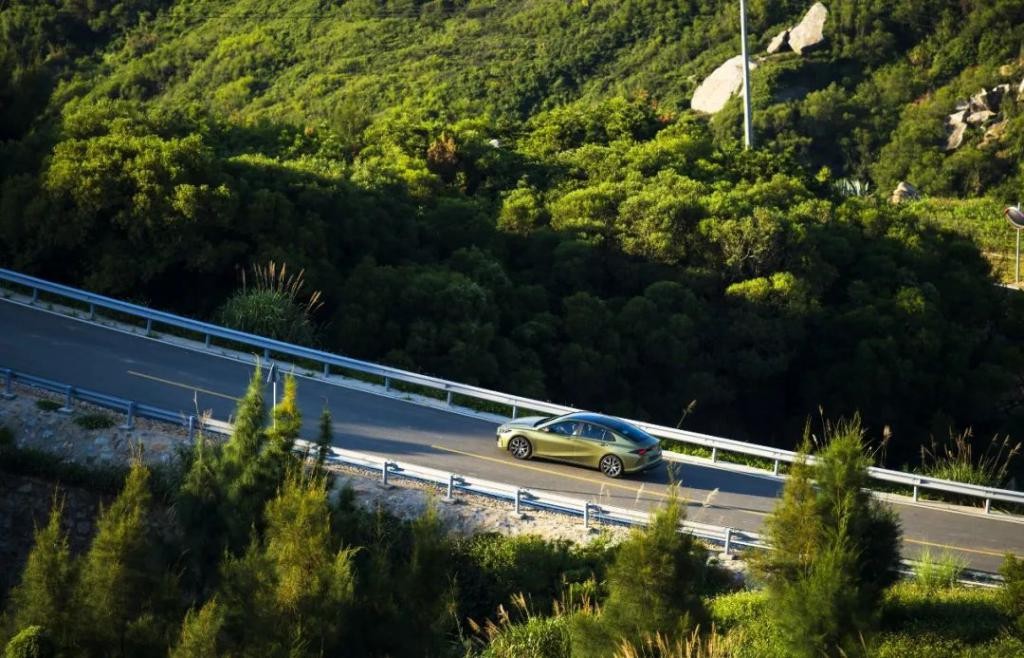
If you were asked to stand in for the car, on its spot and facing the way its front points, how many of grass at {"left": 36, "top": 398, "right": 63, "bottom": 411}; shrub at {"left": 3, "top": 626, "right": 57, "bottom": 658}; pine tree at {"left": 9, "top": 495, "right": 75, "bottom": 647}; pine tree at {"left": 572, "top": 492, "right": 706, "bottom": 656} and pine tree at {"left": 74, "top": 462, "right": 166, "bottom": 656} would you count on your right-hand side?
0

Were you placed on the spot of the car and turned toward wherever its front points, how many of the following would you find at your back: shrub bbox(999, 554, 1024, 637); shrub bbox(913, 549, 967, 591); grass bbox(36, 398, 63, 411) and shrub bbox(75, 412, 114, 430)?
2

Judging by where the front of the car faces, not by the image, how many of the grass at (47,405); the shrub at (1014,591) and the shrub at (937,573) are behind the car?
2

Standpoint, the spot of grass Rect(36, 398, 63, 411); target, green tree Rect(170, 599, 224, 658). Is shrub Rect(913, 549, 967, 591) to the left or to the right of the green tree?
left

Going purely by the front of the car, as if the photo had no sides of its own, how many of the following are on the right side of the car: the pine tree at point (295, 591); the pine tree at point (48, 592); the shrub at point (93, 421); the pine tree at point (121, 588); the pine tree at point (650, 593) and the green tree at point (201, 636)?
0

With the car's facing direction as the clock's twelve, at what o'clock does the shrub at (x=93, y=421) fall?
The shrub is roughly at 10 o'clock from the car.

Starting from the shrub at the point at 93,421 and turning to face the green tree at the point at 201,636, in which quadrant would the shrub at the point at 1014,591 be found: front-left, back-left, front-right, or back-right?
front-left

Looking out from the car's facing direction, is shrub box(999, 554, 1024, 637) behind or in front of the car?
behind

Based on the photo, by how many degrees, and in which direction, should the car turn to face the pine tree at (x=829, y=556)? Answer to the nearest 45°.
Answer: approximately 135° to its left

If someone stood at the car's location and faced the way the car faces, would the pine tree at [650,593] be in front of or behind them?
behind

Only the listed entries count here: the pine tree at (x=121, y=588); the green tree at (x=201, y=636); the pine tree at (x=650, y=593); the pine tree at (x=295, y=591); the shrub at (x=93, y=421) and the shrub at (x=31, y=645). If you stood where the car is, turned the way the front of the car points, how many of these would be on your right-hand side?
0

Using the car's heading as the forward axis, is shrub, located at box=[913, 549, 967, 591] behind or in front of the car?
behind

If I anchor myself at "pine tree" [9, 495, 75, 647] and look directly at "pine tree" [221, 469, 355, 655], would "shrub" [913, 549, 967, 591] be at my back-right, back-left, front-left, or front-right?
front-left

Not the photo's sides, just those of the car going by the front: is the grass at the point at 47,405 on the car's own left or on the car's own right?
on the car's own left

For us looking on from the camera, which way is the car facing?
facing away from the viewer and to the left of the viewer

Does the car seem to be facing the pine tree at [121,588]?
no

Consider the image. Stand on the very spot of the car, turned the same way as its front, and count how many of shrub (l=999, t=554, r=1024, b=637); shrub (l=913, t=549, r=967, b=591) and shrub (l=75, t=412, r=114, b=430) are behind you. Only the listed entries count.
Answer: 2

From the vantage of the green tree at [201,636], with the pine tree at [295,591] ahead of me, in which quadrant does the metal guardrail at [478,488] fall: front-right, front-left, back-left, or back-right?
front-left

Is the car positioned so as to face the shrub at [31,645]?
no
